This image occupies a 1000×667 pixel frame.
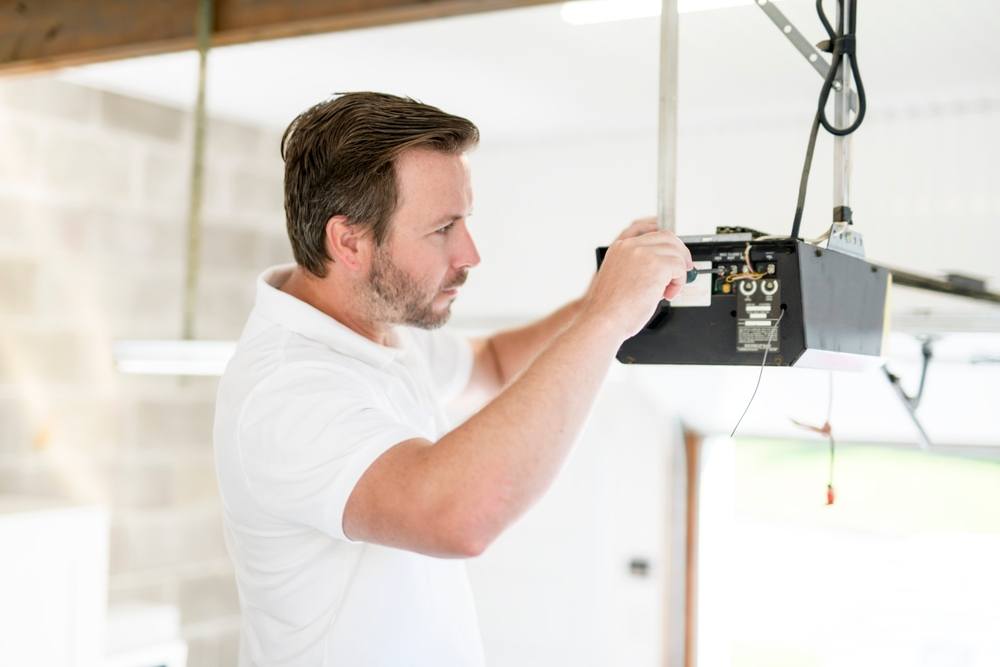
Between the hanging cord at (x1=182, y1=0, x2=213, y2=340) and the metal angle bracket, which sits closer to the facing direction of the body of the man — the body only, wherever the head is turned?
the metal angle bracket

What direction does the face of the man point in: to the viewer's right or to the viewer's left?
to the viewer's right

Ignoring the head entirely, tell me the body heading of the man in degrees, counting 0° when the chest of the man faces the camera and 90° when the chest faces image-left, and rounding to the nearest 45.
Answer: approximately 270°

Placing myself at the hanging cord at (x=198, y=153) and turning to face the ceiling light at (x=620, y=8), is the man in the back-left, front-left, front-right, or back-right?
front-right

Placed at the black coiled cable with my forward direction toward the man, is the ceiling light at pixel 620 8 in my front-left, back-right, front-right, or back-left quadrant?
front-right

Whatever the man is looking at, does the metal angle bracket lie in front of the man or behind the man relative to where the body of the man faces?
in front

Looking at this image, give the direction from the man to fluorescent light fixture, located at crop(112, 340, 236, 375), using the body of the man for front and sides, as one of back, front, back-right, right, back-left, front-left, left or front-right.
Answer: back-left

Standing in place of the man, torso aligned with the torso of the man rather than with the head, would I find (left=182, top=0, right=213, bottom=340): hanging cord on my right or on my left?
on my left

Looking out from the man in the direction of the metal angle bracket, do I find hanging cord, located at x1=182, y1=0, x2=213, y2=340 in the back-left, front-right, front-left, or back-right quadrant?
back-left
